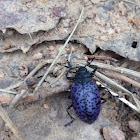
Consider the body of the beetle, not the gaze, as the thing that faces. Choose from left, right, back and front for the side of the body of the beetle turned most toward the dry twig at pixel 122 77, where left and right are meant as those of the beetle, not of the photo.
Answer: right

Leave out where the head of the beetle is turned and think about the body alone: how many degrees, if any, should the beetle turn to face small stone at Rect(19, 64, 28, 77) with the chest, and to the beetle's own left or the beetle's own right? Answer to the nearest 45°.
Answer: approximately 90° to the beetle's own left

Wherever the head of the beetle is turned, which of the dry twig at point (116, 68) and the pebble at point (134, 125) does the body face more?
the dry twig

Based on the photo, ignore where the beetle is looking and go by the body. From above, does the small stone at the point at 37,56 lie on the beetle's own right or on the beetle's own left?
on the beetle's own left

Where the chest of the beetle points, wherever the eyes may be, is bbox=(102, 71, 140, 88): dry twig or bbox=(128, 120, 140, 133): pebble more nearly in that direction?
the dry twig

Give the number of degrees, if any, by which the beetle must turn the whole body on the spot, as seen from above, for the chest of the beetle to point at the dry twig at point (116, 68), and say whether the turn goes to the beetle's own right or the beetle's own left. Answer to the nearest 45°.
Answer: approximately 45° to the beetle's own right

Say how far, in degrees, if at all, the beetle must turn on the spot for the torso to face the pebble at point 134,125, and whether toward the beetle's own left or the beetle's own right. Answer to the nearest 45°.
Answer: approximately 90° to the beetle's own right

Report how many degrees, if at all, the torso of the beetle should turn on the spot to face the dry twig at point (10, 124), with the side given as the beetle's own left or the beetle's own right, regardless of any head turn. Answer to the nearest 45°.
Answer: approximately 135° to the beetle's own left

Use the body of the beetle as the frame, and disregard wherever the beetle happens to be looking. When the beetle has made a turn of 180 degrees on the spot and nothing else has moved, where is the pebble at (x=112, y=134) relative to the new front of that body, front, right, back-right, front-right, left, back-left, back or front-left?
front-left

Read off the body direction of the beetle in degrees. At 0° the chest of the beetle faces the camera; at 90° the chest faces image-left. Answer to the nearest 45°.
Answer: approximately 180°

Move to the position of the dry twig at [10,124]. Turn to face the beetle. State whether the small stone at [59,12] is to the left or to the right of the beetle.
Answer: left
